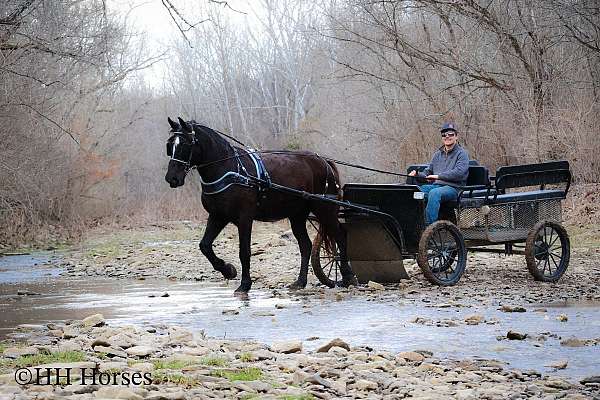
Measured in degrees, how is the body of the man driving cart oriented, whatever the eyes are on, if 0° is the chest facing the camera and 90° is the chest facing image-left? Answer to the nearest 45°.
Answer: approximately 45°

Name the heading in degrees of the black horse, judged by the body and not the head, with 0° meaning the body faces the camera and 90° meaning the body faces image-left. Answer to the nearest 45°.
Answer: approximately 45°

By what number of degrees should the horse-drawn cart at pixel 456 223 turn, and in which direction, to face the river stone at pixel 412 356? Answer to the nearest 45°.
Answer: approximately 45° to its left

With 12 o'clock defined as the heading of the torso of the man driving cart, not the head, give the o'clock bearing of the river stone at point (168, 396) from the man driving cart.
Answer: The river stone is roughly at 11 o'clock from the man driving cart.

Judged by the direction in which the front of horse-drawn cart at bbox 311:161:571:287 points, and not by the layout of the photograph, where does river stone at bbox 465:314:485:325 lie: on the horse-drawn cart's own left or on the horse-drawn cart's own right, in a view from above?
on the horse-drawn cart's own left
